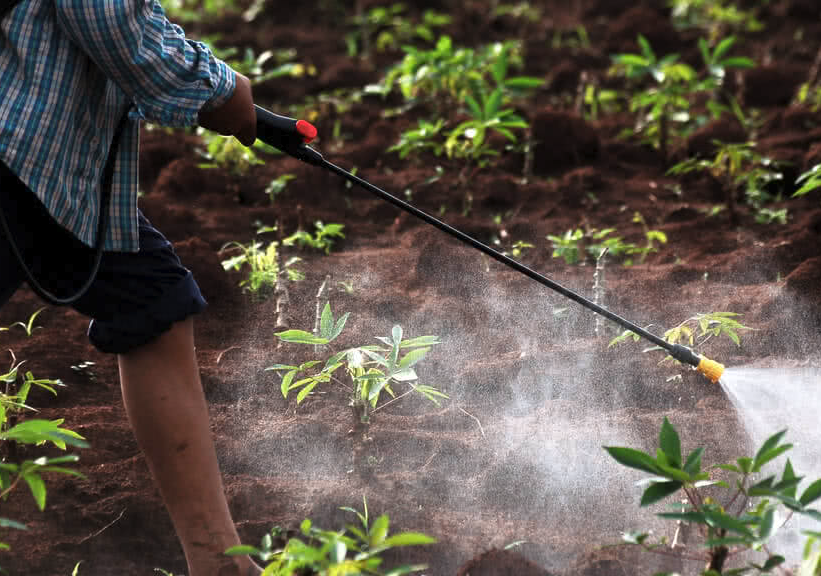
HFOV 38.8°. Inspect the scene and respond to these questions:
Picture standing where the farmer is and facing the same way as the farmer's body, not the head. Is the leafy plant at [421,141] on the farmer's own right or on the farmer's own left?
on the farmer's own left

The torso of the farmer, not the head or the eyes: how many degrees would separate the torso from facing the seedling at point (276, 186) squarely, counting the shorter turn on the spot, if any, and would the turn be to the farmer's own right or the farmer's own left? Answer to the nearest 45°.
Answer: approximately 90° to the farmer's own left

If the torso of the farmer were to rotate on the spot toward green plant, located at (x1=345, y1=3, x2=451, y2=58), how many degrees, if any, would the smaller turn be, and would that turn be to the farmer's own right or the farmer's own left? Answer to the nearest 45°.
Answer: approximately 90° to the farmer's own left

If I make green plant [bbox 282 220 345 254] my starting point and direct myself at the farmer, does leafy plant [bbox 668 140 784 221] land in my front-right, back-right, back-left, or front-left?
back-left

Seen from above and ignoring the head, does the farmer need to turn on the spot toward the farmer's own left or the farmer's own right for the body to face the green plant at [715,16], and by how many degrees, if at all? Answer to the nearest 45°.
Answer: approximately 45° to the farmer's own left

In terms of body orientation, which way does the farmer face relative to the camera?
to the viewer's right

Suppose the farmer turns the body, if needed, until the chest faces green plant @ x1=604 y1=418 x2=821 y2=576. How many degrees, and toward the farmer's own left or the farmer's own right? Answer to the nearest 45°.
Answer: approximately 45° to the farmer's own right
